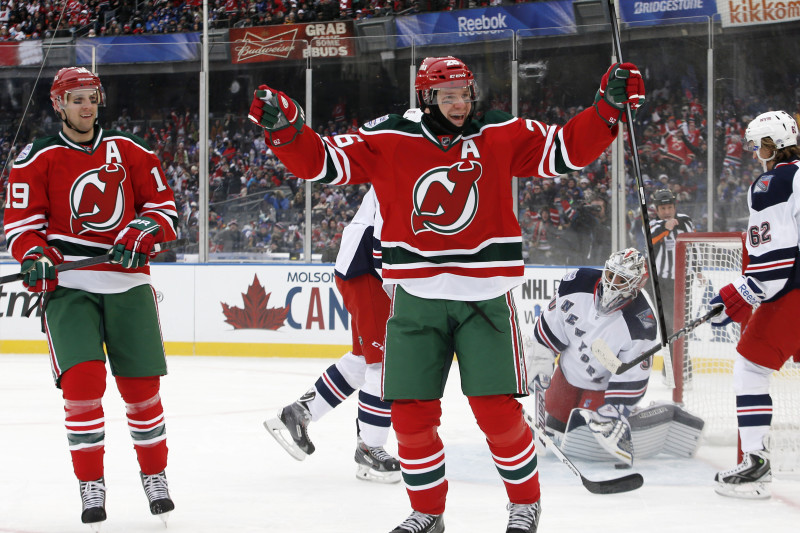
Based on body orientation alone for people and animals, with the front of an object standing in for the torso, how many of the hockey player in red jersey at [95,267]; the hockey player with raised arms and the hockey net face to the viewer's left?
1

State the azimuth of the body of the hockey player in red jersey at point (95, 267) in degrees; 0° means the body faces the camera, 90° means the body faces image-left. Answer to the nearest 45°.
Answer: approximately 0°

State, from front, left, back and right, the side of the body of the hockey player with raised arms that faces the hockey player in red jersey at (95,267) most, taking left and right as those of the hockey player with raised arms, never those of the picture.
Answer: right

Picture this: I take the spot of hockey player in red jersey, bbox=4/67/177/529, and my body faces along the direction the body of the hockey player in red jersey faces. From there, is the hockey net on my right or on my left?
on my left

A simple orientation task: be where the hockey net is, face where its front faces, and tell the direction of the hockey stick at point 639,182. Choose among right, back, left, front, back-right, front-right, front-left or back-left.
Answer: left

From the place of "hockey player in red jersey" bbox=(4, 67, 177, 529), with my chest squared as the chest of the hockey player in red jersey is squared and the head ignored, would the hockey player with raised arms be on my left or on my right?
on my left

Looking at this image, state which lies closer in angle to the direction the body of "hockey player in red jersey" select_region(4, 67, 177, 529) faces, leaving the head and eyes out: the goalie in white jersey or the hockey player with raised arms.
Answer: the hockey player with raised arms

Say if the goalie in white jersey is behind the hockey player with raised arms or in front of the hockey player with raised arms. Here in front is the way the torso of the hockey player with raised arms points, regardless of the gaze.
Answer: behind

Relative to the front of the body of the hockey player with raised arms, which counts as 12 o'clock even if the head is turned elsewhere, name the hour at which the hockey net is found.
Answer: The hockey net is roughly at 7 o'clock from the hockey player with raised arms.

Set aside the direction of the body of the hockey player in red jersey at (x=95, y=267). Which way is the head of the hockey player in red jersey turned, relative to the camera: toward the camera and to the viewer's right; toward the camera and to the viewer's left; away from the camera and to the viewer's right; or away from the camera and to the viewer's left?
toward the camera and to the viewer's right

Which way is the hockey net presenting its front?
to the viewer's left

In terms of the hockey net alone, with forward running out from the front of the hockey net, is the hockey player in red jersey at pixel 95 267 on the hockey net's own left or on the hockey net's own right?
on the hockey net's own left
